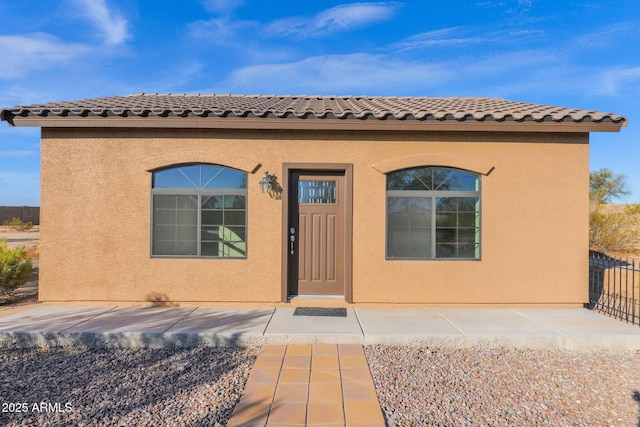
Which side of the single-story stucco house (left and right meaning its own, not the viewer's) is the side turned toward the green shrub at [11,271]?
right

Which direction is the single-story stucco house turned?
toward the camera

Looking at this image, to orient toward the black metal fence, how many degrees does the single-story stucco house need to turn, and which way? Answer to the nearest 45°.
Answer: approximately 90° to its left
